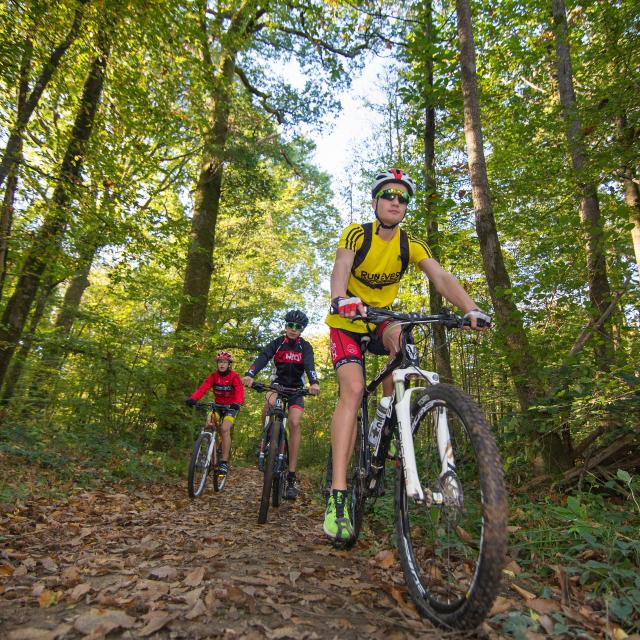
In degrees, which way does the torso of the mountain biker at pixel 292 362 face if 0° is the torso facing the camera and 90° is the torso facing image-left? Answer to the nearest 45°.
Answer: approximately 0°

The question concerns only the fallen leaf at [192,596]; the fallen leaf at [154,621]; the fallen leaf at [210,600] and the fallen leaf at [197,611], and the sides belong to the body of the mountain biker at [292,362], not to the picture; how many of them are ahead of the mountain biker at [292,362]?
4

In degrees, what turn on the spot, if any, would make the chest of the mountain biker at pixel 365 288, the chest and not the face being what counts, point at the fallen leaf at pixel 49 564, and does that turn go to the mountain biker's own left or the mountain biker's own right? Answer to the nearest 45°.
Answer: approximately 135° to the mountain biker's own right

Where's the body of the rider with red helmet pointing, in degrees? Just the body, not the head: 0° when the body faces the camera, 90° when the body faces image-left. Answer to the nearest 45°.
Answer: approximately 45°

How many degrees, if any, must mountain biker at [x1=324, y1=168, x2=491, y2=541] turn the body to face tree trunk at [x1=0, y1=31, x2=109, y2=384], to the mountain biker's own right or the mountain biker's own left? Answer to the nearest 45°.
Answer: approximately 135° to the mountain biker's own right

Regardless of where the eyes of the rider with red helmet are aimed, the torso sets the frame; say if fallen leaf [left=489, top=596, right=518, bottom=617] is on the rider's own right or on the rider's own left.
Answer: on the rider's own left

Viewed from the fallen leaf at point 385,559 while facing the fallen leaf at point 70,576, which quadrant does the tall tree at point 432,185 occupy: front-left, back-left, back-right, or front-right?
back-right

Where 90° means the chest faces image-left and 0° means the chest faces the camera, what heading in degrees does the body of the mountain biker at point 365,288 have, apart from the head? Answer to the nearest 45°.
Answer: approximately 315°

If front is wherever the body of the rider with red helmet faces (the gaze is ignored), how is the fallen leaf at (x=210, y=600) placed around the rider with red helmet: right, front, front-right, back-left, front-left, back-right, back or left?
front-left

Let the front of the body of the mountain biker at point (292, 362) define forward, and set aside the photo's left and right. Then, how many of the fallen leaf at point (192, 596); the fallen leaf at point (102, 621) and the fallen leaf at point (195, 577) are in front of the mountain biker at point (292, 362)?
3

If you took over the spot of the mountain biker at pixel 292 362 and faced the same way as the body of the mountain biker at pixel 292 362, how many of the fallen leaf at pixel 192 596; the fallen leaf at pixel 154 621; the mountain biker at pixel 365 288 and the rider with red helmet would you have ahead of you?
3

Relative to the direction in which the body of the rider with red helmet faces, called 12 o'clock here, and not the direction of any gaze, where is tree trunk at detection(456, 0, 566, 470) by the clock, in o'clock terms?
The tree trunk is roughly at 9 o'clock from the rider with red helmet.
